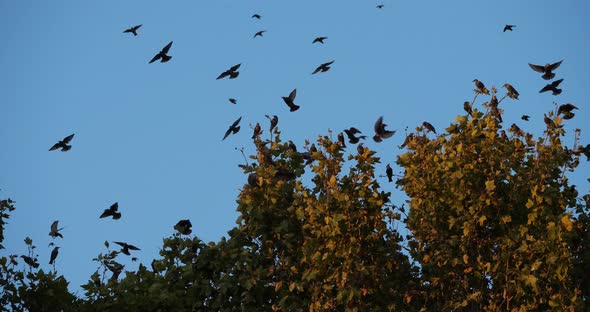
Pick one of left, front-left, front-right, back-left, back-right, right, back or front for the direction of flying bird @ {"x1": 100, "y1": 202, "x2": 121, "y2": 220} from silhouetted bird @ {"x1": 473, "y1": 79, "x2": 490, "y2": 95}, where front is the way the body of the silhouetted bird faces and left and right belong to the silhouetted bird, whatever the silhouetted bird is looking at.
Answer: front

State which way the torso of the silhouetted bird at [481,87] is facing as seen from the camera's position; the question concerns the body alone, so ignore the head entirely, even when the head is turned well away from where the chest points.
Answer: to the viewer's left

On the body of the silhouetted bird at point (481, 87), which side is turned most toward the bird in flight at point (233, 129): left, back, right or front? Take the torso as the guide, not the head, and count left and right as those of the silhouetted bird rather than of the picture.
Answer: front
